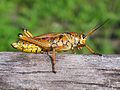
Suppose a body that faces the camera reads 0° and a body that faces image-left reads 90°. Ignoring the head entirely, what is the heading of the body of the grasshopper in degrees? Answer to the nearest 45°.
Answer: approximately 270°
